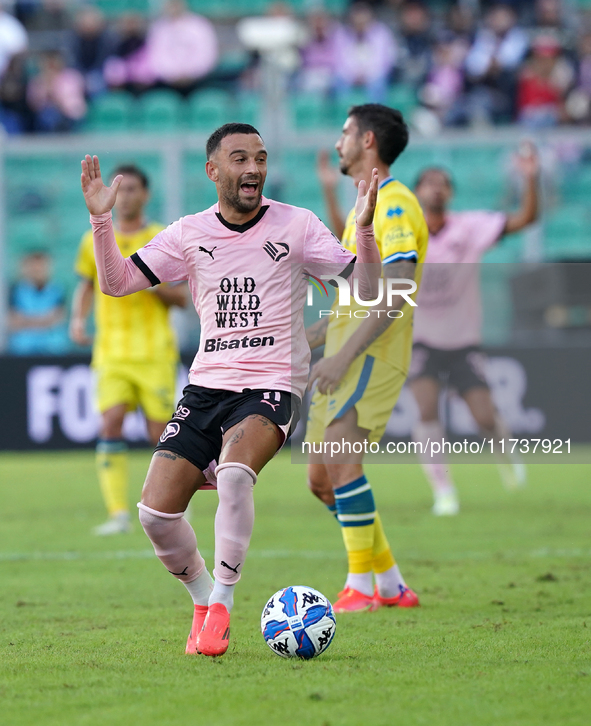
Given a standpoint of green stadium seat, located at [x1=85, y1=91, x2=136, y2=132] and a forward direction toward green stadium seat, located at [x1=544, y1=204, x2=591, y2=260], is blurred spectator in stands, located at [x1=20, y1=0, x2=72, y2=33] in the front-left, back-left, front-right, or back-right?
back-left

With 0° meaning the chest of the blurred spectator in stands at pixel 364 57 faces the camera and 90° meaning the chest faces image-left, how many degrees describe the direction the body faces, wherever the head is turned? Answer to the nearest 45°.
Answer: approximately 0°

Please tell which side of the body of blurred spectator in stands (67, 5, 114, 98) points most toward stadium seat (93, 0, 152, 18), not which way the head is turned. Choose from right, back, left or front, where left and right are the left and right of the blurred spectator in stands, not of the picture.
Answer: back

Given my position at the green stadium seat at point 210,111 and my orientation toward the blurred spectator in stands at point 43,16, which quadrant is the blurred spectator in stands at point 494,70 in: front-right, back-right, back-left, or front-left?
back-right

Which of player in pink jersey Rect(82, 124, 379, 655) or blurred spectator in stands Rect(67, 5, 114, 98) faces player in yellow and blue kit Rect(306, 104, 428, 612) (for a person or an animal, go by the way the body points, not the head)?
the blurred spectator in stands

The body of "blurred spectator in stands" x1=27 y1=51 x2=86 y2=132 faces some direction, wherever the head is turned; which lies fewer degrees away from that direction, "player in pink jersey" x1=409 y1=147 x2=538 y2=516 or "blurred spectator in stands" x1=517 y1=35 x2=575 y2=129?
the player in pink jersey

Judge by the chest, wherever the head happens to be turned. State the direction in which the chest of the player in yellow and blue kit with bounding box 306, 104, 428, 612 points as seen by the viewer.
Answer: to the viewer's left

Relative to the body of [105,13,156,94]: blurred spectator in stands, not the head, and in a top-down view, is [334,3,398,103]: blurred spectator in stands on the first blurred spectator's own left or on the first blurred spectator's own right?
on the first blurred spectator's own left

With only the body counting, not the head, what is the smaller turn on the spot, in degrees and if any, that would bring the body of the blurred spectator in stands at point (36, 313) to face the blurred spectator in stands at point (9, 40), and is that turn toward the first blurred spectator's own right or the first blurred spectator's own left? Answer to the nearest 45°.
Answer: approximately 180°

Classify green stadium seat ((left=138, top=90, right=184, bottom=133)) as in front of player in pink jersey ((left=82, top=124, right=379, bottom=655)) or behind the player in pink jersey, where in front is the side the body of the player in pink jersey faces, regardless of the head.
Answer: behind

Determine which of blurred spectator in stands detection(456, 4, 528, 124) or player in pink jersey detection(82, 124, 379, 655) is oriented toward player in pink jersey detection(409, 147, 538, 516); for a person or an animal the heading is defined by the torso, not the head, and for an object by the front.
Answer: the blurred spectator in stands

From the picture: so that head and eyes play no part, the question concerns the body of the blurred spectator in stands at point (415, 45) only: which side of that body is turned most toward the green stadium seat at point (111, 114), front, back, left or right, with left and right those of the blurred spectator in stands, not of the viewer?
right

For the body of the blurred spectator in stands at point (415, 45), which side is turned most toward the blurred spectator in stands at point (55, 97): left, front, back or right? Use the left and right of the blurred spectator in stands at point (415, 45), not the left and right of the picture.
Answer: right

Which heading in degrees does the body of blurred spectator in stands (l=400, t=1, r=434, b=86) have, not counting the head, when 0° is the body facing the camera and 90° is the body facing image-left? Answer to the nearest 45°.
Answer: approximately 0°
